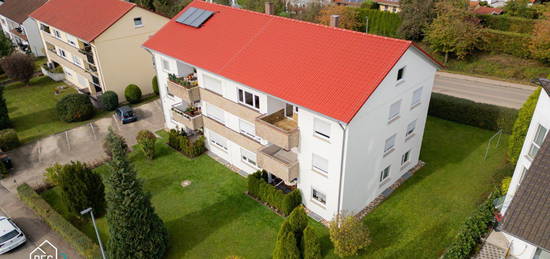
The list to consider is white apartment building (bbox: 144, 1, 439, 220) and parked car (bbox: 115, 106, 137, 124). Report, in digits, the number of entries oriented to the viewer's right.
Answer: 0

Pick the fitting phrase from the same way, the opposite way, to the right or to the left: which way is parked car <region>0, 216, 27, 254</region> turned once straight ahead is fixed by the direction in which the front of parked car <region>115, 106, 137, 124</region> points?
the opposite way

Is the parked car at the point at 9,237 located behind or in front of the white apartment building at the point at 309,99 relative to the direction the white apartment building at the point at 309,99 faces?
in front

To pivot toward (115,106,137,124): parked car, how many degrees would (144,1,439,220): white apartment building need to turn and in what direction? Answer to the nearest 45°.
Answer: approximately 90° to its right

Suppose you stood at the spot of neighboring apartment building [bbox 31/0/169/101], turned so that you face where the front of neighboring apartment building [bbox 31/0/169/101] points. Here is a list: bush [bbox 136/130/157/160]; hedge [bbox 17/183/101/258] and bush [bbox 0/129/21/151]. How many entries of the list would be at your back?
0

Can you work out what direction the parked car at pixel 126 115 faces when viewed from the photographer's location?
facing away from the viewer and to the left of the viewer

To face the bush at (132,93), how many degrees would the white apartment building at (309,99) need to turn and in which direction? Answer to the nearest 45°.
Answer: approximately 90° to its right

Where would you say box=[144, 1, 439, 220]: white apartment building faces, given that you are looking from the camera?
facing the viewer and to the left of the viewer

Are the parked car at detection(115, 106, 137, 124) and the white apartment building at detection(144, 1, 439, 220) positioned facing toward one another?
no

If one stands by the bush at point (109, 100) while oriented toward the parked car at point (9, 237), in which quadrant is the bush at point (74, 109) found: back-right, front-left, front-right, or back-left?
front-right

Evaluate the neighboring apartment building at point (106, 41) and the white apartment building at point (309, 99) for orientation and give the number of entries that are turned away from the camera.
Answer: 0

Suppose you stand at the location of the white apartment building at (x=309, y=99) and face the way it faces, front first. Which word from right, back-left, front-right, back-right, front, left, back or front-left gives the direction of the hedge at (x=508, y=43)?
back

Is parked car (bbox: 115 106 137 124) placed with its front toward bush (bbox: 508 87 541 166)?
no
